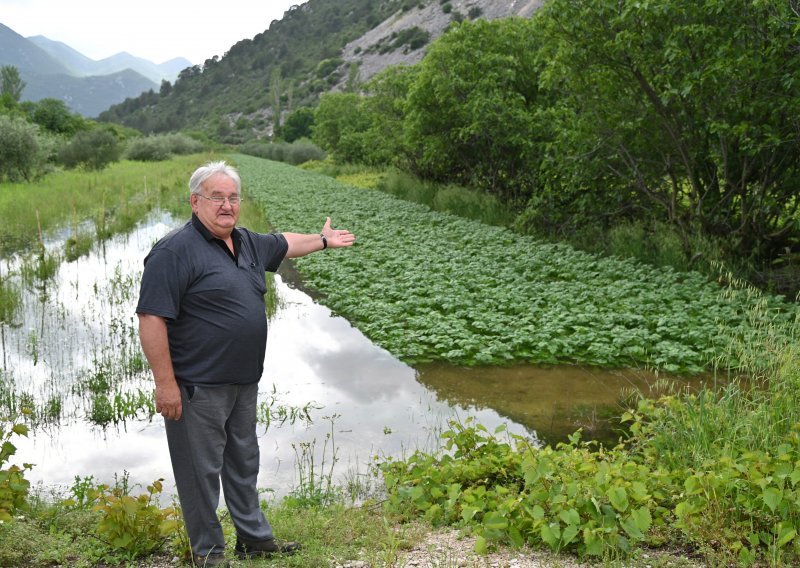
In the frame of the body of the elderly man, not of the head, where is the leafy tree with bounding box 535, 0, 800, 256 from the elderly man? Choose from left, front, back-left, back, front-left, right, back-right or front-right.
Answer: left

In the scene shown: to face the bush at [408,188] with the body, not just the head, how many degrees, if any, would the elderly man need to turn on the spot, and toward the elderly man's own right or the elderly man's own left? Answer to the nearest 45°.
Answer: approximately 135° to the elderly man's own left

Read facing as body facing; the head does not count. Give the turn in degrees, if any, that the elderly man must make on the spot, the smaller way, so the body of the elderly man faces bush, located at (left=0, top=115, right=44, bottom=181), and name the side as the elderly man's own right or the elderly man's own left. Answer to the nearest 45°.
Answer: approximately 135° to the elderly man's own left

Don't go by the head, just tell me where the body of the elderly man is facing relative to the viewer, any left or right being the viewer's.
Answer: facing the viewer and to the right of the viewer

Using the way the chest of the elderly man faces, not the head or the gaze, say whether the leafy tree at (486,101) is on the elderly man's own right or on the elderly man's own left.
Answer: on the elderly man's own left

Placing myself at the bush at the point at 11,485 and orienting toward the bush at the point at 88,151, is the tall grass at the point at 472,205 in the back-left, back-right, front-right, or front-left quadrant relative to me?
front-right

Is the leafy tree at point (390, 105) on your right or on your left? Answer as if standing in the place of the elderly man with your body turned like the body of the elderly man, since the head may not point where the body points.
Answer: on your left

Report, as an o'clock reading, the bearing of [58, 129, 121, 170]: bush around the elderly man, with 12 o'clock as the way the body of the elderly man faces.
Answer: The bush is roughly at 7 o'clock from the elderly man.
